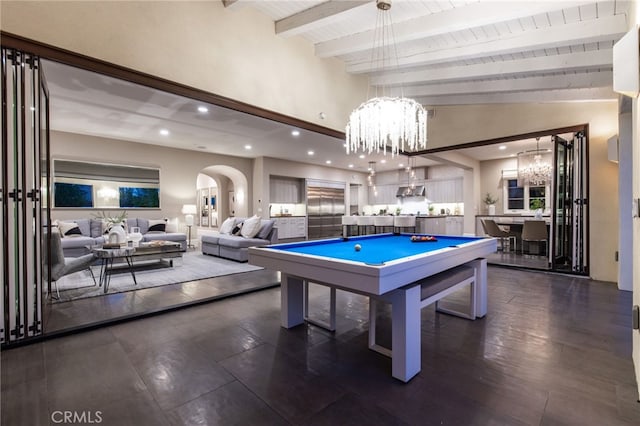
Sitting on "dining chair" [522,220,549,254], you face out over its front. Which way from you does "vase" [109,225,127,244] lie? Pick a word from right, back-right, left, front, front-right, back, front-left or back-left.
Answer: back-left

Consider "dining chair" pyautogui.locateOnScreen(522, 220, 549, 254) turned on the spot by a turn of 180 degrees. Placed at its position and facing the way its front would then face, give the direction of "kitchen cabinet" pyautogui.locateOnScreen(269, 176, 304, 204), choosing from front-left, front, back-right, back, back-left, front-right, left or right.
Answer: right

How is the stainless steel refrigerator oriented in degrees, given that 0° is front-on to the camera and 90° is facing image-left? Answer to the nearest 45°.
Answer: approximately 315°

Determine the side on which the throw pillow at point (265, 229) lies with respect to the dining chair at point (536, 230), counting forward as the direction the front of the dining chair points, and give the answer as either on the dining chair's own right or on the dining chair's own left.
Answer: on the dining chair's own left

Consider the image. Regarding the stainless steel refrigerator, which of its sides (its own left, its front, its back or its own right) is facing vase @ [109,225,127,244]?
right

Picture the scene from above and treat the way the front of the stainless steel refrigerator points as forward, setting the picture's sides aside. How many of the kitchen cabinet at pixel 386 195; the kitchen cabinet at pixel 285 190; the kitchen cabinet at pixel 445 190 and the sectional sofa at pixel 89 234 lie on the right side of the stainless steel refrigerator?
2

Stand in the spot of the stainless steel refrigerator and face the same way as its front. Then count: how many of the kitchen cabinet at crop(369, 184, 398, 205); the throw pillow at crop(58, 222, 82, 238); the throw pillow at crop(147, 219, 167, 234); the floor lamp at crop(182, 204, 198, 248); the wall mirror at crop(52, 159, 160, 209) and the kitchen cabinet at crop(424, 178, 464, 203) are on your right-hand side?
4

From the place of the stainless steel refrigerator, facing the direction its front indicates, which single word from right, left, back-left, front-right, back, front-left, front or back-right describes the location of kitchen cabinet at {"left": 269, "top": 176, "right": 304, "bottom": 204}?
right

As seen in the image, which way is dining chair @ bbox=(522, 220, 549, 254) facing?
away from the camera

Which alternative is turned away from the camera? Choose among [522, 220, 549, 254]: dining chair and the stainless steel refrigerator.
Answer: the dining chair

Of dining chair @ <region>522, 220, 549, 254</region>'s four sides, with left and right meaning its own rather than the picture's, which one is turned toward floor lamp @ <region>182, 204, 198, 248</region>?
left

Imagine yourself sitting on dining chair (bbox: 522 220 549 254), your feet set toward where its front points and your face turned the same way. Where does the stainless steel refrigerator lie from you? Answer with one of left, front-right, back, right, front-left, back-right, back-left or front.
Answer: left

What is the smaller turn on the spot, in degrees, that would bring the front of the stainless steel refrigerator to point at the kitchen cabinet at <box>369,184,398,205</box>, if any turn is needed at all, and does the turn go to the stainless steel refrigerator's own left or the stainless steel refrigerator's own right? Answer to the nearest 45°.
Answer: approximately 45° to the stainless steel refrigerator's own left

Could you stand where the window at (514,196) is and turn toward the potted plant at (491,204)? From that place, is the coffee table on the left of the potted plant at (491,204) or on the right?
left

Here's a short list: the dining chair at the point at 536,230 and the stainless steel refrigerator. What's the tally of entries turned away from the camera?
1

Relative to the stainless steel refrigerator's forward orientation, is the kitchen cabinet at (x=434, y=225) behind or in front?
in front

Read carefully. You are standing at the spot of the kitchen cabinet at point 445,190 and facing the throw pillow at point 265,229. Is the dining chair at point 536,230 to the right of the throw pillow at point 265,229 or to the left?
left

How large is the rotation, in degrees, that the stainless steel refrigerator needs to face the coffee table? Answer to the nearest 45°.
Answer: approximately 90° to its right
